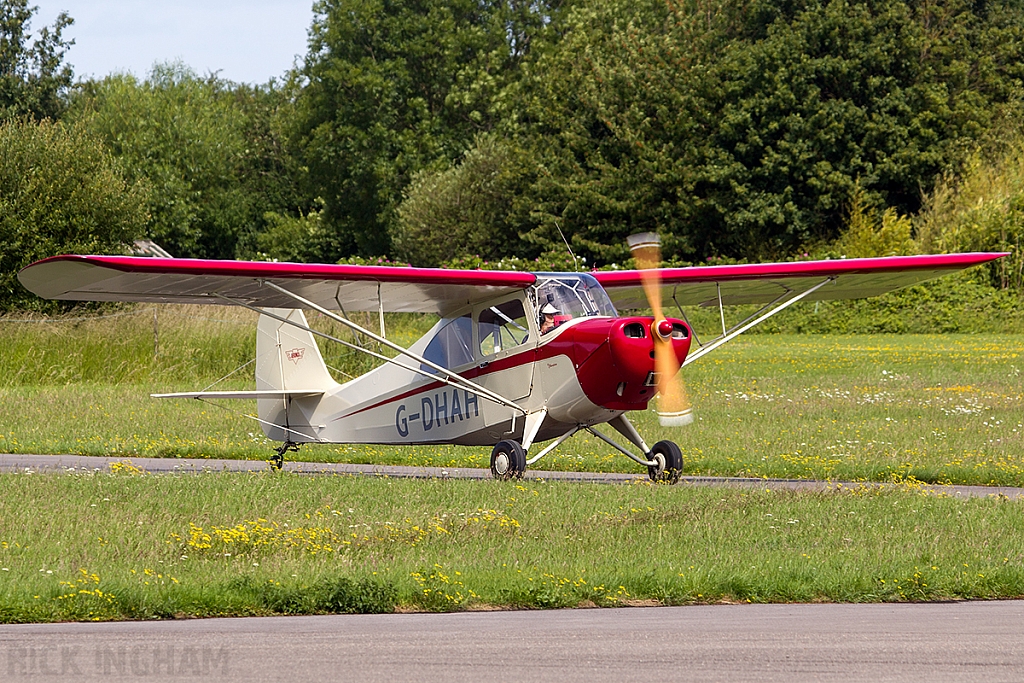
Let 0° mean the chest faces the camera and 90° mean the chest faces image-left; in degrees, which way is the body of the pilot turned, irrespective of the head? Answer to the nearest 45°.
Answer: approximately 315°

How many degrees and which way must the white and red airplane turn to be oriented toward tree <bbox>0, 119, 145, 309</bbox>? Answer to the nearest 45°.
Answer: approximately 180°

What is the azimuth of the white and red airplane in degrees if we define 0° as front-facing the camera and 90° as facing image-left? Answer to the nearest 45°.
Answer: approximately 315°

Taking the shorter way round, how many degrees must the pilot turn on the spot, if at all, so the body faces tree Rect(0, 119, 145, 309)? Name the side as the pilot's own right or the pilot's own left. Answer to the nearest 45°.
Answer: approximately 180°
